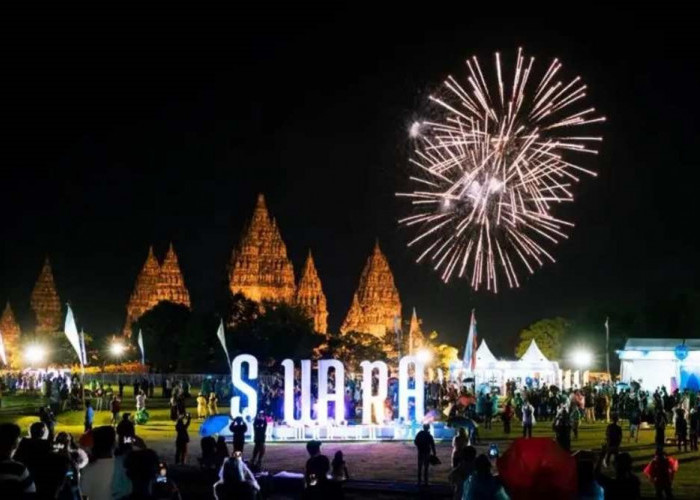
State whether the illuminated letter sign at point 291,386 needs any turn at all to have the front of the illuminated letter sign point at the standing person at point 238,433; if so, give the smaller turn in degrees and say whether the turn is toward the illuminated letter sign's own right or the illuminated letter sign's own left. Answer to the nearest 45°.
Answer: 0° — it already faces them

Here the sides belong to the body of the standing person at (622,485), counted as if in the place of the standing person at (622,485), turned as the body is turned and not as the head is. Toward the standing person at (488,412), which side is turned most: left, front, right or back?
front

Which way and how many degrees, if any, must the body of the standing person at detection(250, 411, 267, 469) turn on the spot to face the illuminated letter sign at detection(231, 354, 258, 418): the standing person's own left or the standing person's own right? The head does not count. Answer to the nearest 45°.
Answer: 0° — they already face it

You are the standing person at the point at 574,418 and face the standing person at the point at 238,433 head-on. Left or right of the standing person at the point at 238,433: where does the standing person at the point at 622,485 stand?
left

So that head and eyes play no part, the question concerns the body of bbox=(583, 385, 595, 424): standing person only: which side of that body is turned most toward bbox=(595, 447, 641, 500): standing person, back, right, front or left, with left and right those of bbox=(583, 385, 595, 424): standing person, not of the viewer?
back

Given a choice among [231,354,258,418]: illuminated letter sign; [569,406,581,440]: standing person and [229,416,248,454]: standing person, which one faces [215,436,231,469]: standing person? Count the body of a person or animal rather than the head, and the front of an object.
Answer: the illuminated letter sign

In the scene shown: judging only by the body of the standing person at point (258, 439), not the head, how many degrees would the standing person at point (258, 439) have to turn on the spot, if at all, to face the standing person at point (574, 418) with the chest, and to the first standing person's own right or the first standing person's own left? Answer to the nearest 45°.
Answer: approximately 45° to the first standing person's own right

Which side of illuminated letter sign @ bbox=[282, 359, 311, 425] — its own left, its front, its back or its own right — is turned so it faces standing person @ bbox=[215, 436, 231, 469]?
front

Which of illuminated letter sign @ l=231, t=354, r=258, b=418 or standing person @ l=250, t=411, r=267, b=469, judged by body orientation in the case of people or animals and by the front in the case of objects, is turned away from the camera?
the standing person

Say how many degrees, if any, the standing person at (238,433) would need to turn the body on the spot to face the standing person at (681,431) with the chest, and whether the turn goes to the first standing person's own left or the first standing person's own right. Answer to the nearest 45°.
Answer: approximately 90° to the first standing person's own right

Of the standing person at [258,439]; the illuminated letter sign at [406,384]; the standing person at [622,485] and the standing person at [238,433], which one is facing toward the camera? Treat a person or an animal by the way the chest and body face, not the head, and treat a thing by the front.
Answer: the illuminated letter sign

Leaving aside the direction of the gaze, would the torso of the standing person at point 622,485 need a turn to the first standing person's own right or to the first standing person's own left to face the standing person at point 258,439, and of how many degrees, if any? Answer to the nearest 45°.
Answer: approximately 45° to the first standing person's own left

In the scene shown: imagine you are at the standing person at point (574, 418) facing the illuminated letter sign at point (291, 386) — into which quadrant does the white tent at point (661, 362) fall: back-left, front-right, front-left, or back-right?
back-right

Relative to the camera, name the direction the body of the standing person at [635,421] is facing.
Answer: away from the camera

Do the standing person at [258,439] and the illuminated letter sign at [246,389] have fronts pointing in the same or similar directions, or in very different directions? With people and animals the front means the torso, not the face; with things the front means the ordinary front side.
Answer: very different directions
